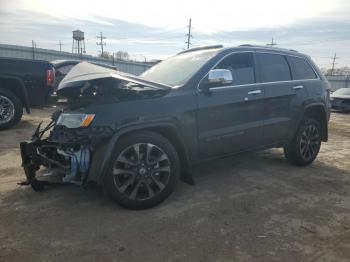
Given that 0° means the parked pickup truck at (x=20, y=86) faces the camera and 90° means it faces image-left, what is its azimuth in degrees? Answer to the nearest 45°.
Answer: approximately 90°

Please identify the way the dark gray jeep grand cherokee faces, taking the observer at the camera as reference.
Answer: facing the viewer and to the left of the viewer

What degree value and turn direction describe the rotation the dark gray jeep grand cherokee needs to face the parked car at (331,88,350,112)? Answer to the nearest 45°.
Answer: approximately 180°

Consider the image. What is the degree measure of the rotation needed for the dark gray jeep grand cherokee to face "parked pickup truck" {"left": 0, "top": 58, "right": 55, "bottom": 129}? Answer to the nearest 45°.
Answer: approximately 90° to its right

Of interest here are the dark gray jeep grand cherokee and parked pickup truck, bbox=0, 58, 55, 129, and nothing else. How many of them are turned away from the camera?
0

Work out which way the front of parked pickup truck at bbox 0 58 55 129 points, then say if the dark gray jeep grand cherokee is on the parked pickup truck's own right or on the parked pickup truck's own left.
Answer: on the parked pickup truck's own left

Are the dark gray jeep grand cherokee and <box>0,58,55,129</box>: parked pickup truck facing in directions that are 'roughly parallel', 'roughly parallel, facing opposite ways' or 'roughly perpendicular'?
roughly parallel

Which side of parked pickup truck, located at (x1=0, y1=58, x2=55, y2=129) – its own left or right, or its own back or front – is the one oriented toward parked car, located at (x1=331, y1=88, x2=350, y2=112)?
back
